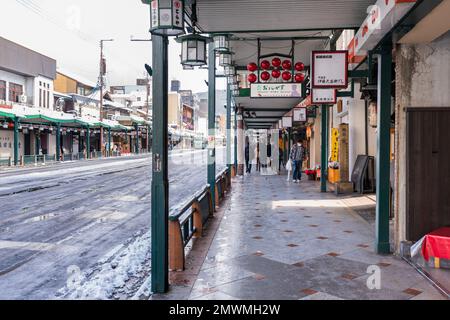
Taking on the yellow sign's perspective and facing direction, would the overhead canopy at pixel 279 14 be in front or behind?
in front

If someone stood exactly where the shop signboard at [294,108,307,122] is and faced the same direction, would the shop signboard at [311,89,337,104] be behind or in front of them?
in front

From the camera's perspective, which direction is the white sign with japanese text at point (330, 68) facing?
toward the camera

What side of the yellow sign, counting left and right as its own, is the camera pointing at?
front

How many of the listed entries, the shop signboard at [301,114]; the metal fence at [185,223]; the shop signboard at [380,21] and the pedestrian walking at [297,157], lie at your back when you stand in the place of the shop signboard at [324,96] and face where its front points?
2

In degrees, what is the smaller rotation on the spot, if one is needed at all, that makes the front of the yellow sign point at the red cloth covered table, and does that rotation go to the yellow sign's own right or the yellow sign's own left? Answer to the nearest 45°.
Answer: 0° — it already faces it

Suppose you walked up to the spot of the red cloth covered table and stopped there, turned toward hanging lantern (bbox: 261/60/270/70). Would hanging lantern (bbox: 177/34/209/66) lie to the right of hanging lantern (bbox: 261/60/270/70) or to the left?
left

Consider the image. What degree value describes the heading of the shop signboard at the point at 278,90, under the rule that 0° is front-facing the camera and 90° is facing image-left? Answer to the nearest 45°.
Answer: approximately 0°
